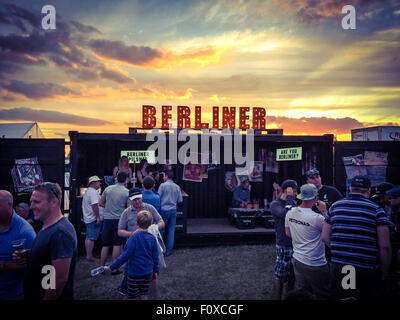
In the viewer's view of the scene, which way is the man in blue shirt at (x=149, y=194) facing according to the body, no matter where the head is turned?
away from the camera

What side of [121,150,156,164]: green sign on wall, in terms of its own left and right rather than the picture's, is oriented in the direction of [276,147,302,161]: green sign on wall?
left

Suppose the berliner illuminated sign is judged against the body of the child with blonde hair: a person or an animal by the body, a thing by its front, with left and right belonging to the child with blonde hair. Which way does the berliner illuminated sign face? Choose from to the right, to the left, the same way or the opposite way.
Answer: the opposite way

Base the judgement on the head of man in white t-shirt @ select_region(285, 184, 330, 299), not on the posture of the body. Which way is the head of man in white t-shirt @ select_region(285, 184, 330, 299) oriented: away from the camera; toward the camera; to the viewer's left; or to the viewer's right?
away from the camera

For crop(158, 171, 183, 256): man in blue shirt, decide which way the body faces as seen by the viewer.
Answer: away from the camera

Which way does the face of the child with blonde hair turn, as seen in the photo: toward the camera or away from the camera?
away from the camera

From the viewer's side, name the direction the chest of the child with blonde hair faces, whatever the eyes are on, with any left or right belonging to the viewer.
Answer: facing away from the viewer
